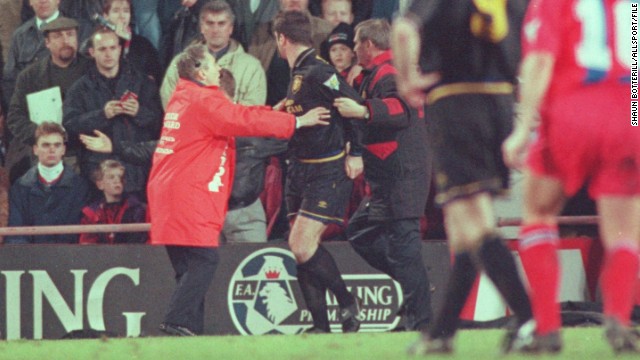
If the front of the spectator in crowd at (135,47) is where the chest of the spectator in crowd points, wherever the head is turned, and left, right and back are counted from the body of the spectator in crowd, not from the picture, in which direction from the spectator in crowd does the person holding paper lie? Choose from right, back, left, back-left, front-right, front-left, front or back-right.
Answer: right

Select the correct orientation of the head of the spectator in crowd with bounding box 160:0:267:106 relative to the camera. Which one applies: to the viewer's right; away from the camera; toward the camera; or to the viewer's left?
toward the camera

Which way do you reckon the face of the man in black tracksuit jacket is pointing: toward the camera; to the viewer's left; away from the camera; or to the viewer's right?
to the viewer's left

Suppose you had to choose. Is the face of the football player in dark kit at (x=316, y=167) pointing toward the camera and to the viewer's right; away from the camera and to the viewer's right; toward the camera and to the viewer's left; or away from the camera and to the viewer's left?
away from the camera and to the viewer's left

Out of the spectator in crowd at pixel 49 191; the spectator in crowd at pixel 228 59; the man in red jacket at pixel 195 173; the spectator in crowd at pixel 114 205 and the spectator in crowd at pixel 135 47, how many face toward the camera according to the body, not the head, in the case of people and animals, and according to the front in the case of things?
4

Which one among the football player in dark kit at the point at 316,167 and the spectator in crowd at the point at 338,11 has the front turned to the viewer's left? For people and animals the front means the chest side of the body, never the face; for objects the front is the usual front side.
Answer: the football player in dark kit

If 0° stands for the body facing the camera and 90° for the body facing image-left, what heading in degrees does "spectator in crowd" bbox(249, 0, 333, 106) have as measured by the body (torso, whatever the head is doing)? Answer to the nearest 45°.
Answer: approximately 0°

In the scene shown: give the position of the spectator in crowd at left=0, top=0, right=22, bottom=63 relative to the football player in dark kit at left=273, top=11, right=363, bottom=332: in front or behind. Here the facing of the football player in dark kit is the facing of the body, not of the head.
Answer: in front

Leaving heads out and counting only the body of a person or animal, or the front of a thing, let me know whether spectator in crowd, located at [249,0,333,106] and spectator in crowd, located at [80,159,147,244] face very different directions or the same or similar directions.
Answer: same or similar directions

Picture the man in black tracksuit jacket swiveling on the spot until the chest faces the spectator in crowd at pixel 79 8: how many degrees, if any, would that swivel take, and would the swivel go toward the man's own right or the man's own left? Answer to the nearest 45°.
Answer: approximately 45° to the man's own right

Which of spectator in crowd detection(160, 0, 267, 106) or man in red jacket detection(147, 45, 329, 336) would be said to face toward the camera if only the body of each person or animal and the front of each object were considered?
the spectator in crowd

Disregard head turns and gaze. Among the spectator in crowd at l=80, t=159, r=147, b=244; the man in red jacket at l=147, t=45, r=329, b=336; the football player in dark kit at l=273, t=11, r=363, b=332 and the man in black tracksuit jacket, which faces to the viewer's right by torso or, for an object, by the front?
the man in red jacket

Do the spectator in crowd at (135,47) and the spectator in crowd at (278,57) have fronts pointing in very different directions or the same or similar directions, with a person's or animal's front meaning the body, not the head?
same or similar directions

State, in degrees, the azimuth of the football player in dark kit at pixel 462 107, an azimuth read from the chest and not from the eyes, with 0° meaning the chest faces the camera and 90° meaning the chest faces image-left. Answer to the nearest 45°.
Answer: approximately 135°

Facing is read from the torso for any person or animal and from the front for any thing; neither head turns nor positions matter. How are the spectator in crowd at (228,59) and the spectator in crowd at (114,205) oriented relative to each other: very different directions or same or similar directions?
same or similar directions

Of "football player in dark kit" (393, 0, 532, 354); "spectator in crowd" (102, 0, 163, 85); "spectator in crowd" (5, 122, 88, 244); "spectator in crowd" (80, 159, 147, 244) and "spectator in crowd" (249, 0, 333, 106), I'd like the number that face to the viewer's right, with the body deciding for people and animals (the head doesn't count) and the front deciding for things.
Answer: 0

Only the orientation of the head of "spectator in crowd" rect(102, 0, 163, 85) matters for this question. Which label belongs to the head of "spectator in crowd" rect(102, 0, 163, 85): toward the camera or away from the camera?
toward the camera

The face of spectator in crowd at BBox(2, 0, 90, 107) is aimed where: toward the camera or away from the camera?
toward the camera

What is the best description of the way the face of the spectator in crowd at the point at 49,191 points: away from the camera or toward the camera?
toward the camera
